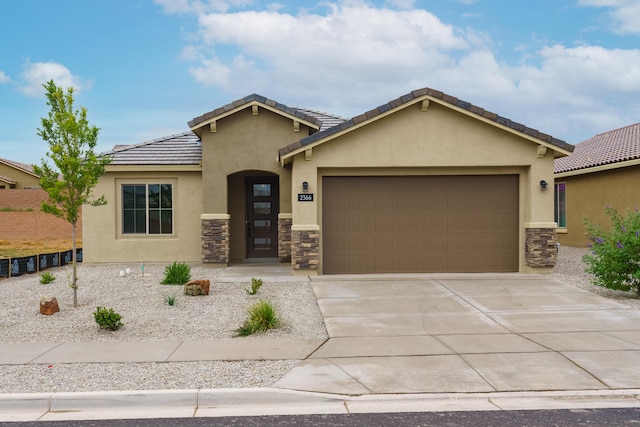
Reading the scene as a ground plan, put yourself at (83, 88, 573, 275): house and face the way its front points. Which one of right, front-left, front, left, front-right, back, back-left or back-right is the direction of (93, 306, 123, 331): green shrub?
front-right

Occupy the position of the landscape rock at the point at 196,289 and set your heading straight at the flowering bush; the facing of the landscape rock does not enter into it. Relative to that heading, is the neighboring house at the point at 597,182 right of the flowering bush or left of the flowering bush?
left

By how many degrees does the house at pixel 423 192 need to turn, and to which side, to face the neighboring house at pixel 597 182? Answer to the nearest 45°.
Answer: approximately 135° to its left

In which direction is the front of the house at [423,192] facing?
toward the camera

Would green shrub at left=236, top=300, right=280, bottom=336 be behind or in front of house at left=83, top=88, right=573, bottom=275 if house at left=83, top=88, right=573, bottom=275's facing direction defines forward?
in front

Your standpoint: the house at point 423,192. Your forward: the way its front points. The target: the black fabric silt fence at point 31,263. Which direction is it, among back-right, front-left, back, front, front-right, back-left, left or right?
right

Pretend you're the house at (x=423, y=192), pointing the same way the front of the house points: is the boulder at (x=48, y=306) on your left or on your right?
on your right

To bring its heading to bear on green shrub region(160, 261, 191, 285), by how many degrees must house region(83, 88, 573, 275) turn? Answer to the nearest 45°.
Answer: approximately 90° to its right

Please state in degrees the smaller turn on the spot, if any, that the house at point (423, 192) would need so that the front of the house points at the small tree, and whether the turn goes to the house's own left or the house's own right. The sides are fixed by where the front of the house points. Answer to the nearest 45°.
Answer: approximately 45° to the house's own right

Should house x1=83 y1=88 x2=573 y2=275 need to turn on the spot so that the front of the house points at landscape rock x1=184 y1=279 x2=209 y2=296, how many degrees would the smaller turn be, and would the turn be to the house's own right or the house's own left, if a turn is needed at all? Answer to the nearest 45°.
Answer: approximately 45° to the house's own right

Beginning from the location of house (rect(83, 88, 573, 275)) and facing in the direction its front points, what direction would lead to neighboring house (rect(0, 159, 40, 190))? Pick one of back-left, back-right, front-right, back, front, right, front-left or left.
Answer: back-right

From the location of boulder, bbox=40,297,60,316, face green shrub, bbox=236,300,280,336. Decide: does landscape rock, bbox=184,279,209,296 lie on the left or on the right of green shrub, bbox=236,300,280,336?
left
